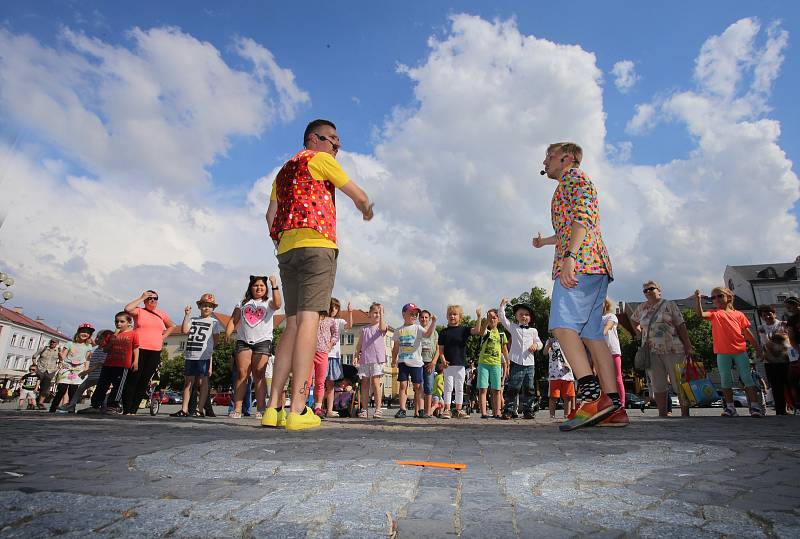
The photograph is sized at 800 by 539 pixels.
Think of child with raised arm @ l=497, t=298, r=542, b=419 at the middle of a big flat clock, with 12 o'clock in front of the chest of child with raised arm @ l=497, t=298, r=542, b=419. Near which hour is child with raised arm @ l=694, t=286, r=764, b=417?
child with raised arm @ l=694, t=286, r=764, b=417 is roughly at 9 o'clock from child with raised arm @ l=497, t=298, r=542, b=419.

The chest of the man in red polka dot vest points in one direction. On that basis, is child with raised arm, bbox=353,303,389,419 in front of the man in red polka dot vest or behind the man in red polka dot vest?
in front

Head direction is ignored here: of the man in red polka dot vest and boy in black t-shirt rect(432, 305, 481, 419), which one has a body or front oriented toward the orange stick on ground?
the boy in black t-shirt

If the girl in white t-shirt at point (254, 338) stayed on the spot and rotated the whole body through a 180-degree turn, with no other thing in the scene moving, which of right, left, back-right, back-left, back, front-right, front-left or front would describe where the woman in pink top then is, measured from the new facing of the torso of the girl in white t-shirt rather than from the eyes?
front-left

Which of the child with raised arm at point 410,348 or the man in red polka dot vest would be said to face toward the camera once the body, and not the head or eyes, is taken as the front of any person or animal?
the child with raised arm

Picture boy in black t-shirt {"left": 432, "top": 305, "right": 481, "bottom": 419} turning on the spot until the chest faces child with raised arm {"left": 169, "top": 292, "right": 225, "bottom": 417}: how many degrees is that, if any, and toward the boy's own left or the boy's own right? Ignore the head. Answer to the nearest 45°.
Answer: approximately 90° to the boy's own right

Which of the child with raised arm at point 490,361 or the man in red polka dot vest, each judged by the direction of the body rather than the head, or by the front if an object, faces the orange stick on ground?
the child with raised arm

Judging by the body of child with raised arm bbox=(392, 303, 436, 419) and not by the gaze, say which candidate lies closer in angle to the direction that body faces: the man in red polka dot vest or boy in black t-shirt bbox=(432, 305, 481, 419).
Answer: the man in red polka dot vest

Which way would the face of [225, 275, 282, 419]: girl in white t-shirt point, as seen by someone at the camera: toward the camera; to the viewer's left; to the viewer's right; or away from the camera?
toward the camera

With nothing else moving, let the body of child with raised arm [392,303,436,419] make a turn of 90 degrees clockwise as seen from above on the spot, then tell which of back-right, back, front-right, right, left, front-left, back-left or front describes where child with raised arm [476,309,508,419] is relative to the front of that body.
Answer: back

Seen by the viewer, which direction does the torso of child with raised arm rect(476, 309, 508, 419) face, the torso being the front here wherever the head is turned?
toward the camera

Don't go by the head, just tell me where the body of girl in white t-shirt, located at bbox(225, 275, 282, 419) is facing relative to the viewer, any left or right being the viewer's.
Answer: facing the viewer

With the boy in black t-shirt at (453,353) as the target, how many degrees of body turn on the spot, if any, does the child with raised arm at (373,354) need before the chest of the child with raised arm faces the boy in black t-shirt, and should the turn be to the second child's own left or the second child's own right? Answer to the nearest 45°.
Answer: approximately 90° to the second child's own left

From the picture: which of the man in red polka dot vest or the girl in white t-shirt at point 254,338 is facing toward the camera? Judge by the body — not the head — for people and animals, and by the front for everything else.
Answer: the girl in white t-shirt

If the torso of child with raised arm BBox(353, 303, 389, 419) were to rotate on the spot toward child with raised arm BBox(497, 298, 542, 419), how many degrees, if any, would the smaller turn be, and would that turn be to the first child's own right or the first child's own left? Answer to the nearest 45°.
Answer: approximately 90° to the first child's own left

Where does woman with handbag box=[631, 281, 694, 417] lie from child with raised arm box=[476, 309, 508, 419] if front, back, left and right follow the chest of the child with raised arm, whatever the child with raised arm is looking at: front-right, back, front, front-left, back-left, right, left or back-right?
left

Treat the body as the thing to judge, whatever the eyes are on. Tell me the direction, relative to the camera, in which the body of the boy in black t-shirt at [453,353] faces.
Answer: toward the camera

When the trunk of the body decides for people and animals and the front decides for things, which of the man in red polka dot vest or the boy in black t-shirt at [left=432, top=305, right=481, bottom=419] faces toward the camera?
the boy in black t-shirt
